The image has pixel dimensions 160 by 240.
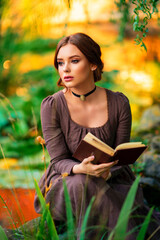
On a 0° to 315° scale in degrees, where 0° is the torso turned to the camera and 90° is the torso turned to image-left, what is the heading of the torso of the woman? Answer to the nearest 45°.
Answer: approximately 0°

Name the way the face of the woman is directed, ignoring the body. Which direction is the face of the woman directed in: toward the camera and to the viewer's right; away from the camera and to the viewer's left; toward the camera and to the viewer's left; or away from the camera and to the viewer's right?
toward the camera and to the viewer's left
